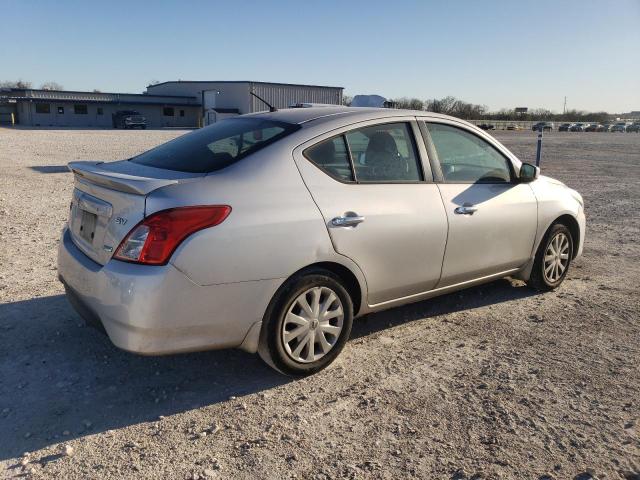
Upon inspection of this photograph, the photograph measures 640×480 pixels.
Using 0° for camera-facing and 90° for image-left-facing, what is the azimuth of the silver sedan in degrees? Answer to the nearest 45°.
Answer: approximately 225°
